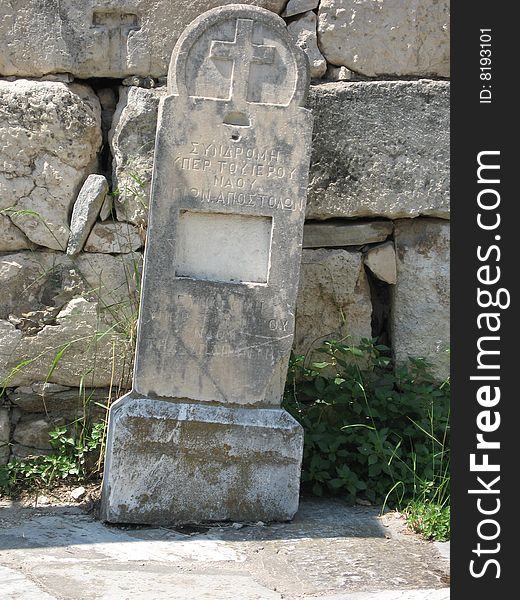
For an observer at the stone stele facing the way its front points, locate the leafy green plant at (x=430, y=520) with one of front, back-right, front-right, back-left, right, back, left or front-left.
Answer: left

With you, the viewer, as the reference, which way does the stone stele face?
facing the viewer

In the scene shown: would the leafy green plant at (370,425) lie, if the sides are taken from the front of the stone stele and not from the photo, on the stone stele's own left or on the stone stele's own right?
on the stone stele's own left
